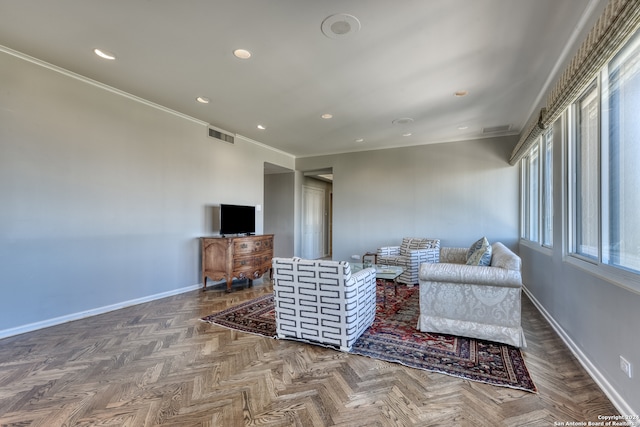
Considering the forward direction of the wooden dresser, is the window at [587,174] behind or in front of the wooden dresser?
in front

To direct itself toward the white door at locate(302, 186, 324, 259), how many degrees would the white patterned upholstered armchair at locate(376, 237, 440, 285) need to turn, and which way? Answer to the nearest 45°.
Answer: approximately 90° to its right

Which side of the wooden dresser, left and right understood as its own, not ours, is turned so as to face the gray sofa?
front

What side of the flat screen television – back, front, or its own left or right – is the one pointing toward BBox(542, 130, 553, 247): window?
front

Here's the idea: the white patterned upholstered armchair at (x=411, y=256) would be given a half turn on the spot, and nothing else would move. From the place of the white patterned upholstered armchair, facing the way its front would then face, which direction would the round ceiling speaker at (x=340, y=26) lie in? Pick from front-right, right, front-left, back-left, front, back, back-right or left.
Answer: back-right

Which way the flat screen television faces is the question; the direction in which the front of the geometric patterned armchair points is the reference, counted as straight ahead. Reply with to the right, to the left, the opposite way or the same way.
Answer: to the right

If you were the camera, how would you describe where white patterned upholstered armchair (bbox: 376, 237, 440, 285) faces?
facing the viewer and to the left of the viewer

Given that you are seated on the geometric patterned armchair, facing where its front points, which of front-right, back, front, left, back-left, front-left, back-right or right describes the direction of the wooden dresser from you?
left

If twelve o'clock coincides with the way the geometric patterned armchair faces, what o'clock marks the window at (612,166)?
The window is roughly at 2 o'clock from the geometric patterned armchair.

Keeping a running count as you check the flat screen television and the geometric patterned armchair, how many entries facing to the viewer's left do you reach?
0

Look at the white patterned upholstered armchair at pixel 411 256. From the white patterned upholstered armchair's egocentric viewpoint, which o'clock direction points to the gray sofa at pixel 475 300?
The gray sofa is roughly at 10 o'clock from the white patterned upholstered armchair.

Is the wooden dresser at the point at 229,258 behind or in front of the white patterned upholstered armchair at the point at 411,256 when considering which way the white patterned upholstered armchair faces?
in front

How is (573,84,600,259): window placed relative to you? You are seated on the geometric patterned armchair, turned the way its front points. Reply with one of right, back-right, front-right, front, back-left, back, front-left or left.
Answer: front-right

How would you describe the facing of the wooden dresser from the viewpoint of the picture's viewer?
facing the viewer and to the right of the viewer

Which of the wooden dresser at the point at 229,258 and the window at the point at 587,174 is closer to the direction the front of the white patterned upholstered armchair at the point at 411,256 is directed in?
the wooden dresser

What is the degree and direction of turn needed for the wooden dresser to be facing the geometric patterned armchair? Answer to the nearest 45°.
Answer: approximately 45° to its right

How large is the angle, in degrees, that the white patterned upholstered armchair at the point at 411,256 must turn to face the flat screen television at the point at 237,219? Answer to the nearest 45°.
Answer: approximately 45° to its right

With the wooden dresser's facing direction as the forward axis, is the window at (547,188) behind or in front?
in front
